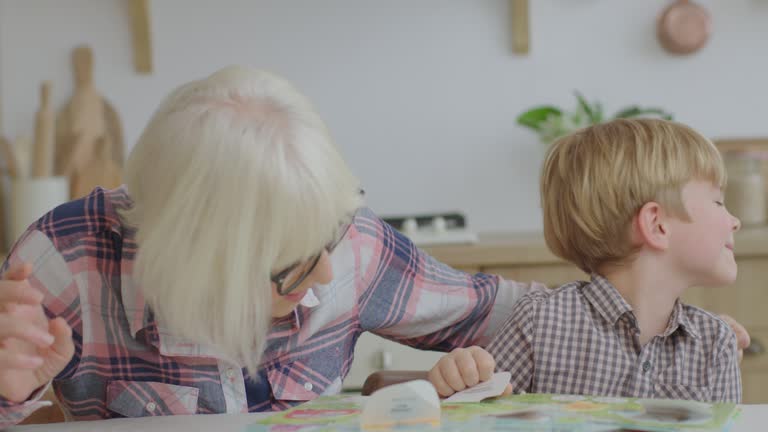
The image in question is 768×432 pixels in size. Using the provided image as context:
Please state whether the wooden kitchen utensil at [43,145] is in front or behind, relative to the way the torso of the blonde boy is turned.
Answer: behind

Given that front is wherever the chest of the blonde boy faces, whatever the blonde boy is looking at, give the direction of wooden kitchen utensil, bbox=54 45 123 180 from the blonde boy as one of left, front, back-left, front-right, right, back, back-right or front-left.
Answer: back

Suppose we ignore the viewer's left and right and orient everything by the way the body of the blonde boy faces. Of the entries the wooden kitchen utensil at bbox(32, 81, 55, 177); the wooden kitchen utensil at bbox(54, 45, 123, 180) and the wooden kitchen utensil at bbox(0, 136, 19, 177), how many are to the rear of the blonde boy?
3

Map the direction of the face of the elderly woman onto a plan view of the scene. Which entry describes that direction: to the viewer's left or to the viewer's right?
to the viewer's right

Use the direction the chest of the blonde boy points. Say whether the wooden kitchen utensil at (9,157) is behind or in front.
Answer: behind

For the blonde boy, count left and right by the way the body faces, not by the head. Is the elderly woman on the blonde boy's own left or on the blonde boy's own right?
on the blonde boy's own right

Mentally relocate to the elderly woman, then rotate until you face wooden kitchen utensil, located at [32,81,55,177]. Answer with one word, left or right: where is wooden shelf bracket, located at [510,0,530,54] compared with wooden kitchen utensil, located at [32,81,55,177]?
right

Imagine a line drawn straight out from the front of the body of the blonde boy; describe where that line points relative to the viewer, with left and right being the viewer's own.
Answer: facing the viewer and to the right of the viewer

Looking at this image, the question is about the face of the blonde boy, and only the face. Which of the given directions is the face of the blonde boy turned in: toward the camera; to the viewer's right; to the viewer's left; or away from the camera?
to the viewer's right

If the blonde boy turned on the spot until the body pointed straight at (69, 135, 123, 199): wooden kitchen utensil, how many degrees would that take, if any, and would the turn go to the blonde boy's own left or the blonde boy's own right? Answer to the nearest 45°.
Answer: approximately 180°

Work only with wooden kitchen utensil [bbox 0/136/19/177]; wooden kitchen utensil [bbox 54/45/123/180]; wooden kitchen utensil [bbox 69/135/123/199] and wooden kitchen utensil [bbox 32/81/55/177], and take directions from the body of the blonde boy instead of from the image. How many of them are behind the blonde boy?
4

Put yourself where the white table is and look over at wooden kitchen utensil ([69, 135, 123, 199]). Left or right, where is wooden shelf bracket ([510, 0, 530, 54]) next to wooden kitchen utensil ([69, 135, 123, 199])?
right
